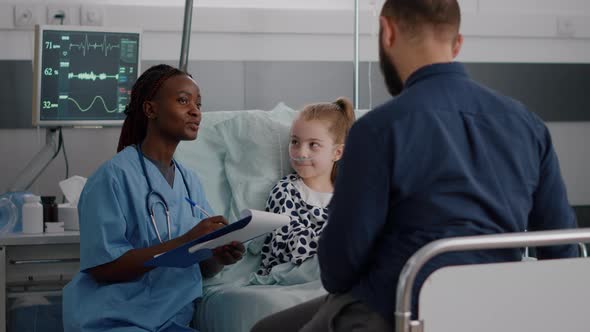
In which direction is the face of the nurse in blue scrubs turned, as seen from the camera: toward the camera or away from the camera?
toward the camera

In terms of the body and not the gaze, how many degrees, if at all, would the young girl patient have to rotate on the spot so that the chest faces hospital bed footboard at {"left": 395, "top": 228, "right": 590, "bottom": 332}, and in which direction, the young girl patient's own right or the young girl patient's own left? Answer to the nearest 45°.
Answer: approximately 45° to the young girl patient's own left

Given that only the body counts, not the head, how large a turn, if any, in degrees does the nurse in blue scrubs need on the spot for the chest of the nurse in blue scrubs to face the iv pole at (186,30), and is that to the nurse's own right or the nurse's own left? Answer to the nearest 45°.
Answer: approximately 135° to the nurse's own left

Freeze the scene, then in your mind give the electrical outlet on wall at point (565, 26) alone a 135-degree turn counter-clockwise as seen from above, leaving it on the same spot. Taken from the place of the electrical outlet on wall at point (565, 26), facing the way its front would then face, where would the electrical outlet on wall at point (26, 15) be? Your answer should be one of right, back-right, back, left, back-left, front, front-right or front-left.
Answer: back

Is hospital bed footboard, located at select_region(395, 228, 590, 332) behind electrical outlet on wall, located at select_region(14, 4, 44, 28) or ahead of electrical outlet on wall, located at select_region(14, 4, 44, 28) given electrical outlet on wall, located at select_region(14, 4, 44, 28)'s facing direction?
ahead

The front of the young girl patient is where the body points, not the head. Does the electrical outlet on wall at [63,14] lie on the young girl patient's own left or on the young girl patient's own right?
on the young girl patient's own right

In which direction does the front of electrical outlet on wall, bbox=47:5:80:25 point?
toward the camera

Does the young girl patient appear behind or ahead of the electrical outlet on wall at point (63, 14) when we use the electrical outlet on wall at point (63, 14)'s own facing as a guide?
ahead

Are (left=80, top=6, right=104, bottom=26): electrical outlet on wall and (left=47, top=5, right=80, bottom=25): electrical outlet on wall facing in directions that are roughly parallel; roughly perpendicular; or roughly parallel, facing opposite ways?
roughly parallel

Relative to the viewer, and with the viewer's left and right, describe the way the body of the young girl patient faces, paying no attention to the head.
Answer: facing the viewer and to the left of the viewer

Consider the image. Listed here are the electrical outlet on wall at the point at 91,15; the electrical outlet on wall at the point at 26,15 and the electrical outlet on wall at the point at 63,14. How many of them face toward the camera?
3

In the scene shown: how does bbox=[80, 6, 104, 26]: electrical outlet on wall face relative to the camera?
toward the camera
